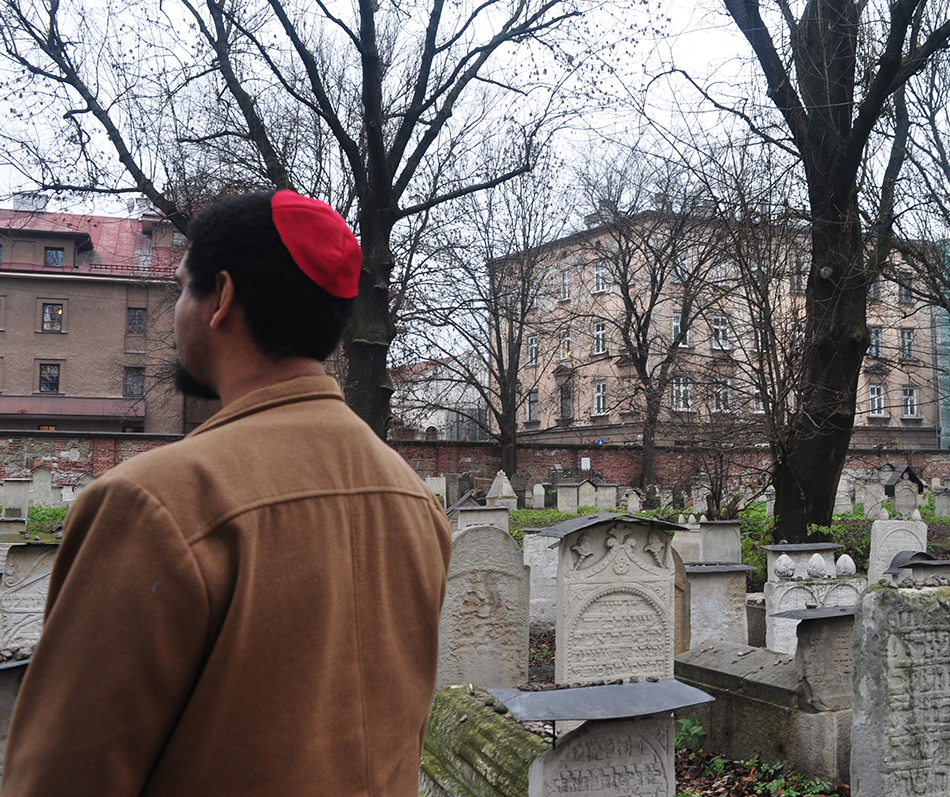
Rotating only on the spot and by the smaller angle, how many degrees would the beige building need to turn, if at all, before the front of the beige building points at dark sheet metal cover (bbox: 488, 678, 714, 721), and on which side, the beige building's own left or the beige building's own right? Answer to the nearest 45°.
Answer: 0° — it already faces it

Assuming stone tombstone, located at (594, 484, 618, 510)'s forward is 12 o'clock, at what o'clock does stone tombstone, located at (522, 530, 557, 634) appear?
stone tombstone, located at (522, 530, 557, 634) is roughly at 12 o'clock from stone tombstone, located at (594, 484, 618, 510).

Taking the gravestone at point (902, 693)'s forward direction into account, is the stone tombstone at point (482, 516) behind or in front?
behind

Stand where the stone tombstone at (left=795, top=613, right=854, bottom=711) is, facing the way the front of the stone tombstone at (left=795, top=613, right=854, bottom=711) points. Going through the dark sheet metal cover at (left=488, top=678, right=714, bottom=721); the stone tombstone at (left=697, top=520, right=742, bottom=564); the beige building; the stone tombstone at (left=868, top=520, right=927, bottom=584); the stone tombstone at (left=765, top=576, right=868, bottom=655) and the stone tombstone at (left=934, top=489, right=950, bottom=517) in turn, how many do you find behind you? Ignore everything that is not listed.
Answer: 5

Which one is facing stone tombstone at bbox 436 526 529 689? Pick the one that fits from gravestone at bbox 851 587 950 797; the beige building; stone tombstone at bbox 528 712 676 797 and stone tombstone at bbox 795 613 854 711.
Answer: the beige building

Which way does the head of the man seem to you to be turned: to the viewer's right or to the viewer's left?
to the viewer's left

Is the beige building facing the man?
yes

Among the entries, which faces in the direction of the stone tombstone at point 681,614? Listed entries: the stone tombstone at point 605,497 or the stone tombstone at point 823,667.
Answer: the stone tombstone at point 605,497

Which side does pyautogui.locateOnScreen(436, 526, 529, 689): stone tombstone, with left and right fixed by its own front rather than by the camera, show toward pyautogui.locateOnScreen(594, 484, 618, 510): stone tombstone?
back

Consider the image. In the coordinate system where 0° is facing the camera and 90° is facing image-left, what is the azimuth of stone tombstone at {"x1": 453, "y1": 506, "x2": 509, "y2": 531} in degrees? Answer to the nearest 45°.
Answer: approximately 0°

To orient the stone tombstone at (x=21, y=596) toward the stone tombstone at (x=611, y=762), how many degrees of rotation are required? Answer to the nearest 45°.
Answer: approximately 45° to its left
